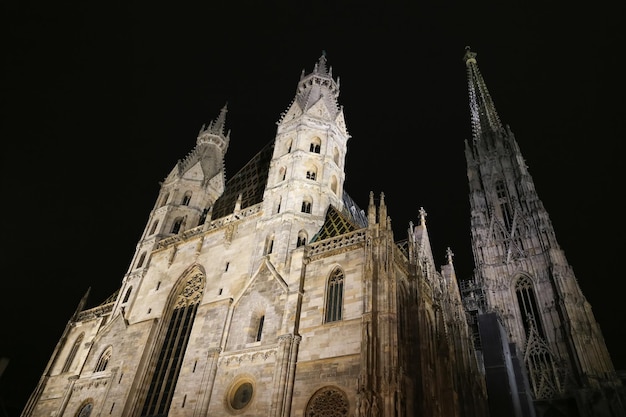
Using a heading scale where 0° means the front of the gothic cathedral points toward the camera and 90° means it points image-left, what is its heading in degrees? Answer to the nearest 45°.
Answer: approximately 45°
